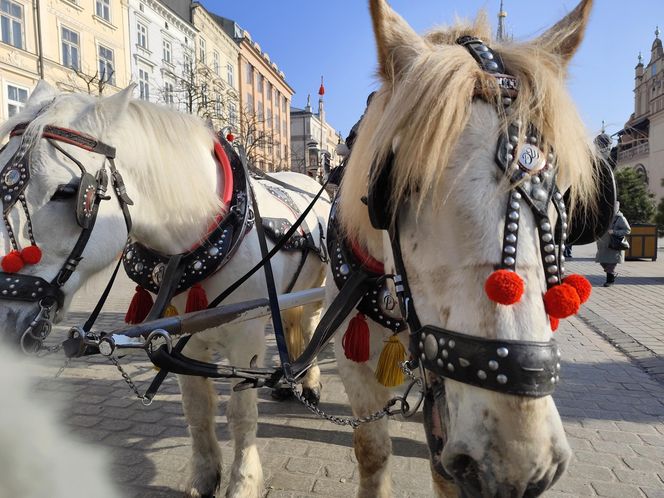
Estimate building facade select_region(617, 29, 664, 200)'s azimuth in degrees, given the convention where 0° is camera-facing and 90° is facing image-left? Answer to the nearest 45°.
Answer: approximately 45°

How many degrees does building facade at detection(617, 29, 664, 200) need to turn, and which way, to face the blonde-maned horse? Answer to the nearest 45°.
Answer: approximately 45° to its left

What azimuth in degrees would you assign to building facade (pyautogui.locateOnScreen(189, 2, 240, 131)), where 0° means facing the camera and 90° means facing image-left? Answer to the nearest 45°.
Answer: approximately 315°

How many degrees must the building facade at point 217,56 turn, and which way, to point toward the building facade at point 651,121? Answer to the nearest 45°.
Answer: approximately 45° to its left

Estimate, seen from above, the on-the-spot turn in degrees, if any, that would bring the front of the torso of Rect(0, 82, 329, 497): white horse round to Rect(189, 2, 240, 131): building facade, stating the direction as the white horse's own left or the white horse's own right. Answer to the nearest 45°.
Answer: approximately 135° to the white horse's own right

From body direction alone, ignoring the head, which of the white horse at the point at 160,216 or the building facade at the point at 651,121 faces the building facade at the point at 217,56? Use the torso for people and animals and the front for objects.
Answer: the building facade at the point at 651,121

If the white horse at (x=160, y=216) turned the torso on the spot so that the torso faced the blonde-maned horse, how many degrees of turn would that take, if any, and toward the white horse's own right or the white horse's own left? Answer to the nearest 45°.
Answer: approximately 90° to the white horse's own left
